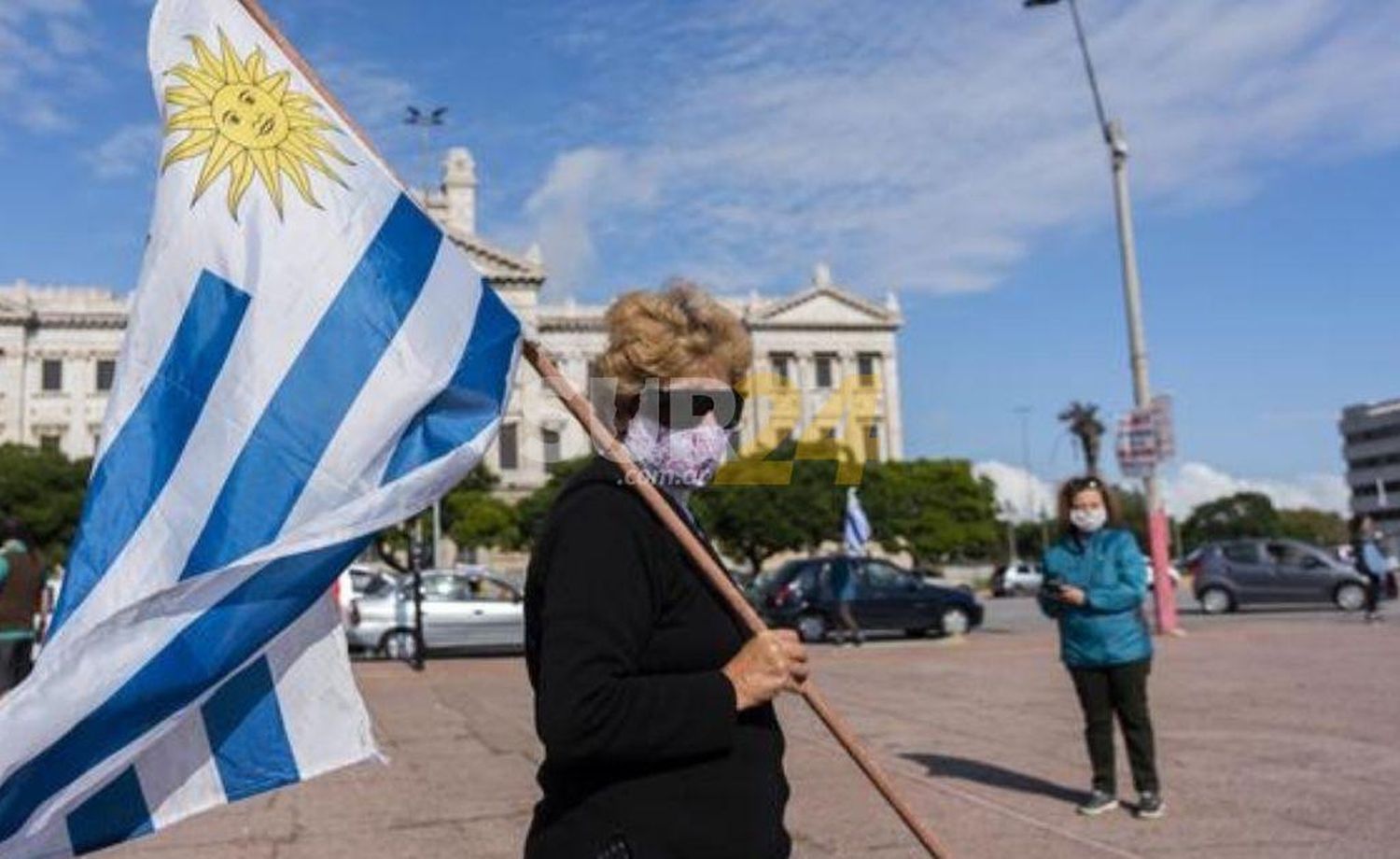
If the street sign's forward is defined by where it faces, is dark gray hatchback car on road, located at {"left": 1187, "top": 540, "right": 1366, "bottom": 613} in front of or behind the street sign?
behind

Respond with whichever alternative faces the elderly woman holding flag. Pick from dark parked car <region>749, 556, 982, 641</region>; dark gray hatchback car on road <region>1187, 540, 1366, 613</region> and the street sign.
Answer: the street sign

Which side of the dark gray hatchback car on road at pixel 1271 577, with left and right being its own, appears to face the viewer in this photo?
right

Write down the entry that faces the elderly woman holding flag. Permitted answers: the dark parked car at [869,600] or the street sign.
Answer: the street sign

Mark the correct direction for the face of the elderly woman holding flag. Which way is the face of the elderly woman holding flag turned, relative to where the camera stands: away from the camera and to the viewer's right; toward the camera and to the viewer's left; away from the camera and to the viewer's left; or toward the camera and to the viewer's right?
toward the camera and to the viewer's right

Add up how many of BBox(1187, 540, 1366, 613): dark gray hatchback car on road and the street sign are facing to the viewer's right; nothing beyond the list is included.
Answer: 1
